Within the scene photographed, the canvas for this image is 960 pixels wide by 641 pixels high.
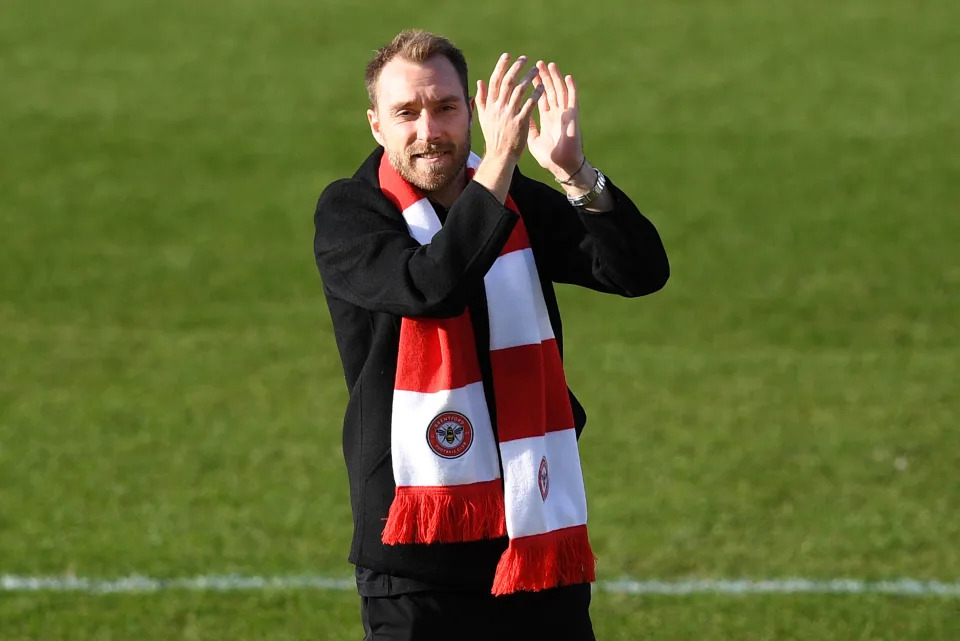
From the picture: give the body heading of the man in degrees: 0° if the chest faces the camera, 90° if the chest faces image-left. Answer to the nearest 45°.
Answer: approximately 315°
